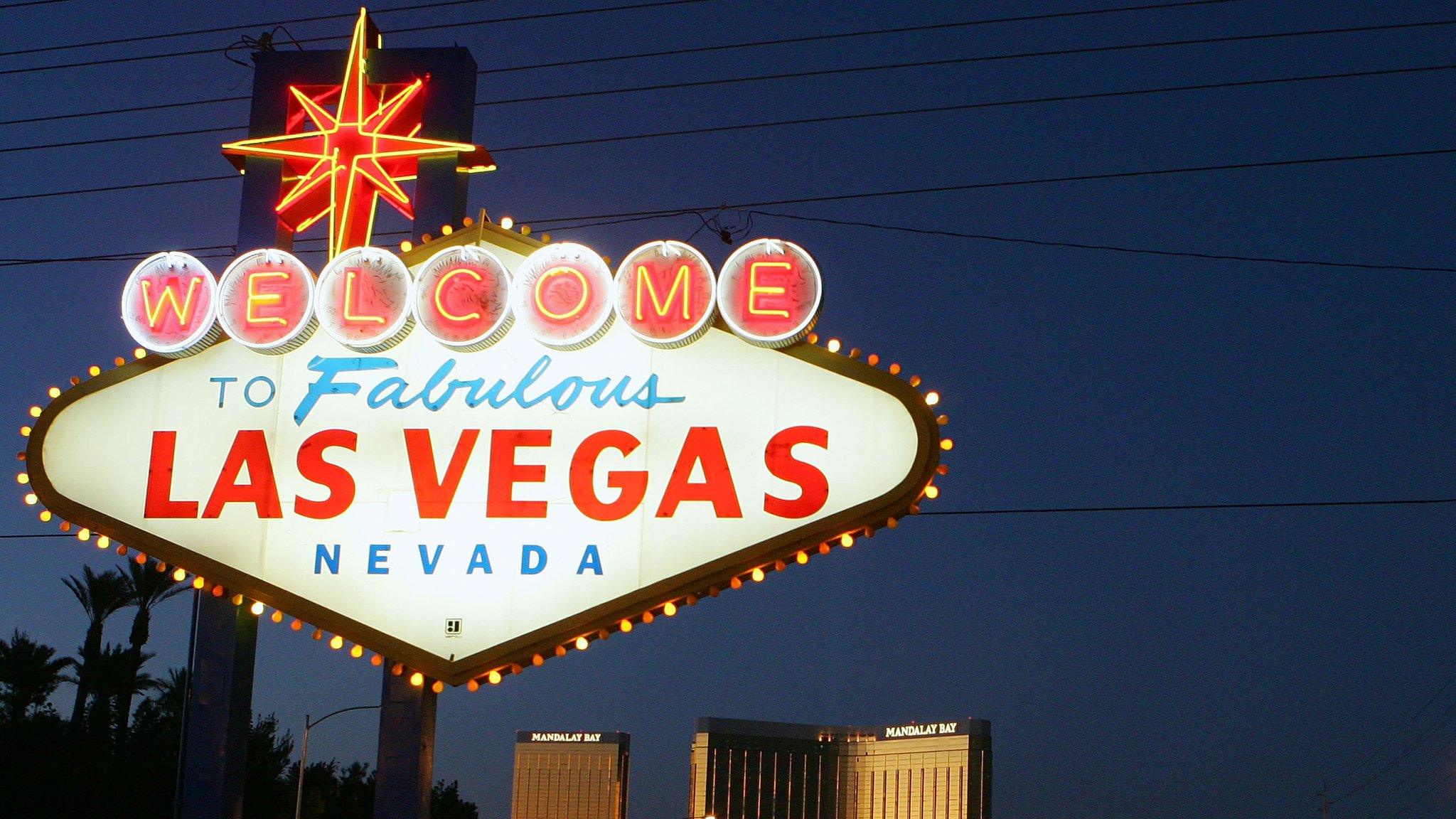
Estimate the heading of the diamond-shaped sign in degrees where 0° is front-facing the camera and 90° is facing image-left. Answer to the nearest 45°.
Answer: approximately 0°

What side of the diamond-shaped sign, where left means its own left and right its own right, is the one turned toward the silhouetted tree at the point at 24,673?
back
